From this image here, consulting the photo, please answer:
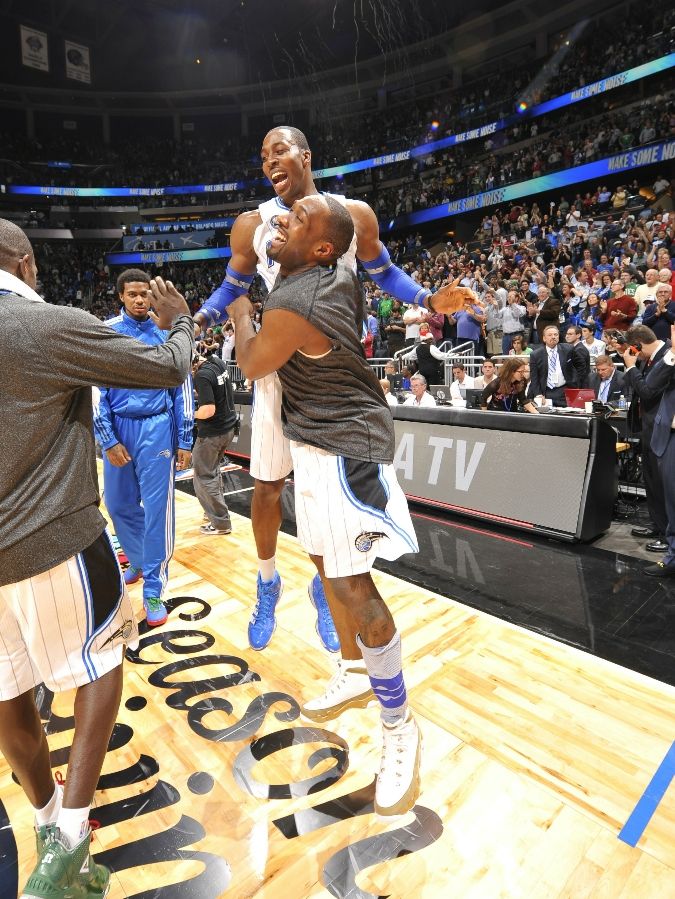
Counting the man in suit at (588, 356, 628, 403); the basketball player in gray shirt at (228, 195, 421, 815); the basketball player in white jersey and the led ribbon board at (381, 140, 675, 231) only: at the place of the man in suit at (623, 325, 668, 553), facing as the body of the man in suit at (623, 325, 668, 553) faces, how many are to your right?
2

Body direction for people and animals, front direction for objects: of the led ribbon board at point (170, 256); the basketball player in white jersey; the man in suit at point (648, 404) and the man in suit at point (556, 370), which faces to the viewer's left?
the man in suit at point (648, 404)

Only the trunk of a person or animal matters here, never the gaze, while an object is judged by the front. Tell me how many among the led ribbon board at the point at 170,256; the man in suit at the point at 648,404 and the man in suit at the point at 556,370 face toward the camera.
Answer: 2

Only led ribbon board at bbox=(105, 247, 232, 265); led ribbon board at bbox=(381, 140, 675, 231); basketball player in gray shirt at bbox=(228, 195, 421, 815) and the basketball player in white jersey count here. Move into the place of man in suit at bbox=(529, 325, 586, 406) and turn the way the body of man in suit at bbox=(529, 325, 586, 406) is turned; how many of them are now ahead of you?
2

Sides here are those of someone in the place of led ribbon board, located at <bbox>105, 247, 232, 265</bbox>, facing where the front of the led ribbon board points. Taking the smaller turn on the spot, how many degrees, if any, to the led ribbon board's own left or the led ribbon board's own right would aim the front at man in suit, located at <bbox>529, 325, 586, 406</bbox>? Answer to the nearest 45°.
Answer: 0° — it already faces them

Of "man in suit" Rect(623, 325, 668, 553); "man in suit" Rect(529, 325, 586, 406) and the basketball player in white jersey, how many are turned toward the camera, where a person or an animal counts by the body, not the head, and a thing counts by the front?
2

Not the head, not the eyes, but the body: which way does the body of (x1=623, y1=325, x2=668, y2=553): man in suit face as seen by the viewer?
to the viewer's left
